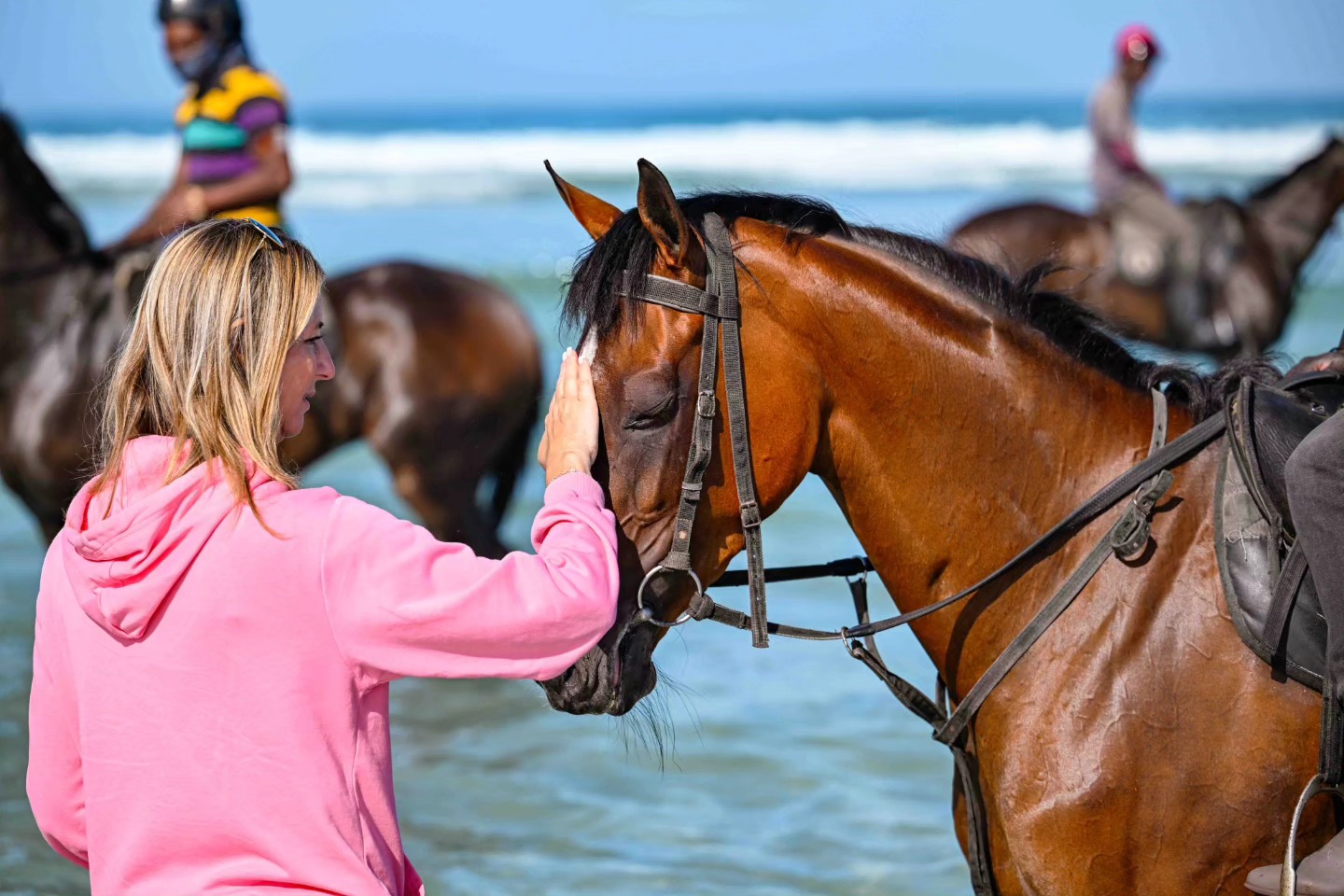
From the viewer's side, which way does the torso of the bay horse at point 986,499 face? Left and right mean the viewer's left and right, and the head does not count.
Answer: facing to the left of the viewer

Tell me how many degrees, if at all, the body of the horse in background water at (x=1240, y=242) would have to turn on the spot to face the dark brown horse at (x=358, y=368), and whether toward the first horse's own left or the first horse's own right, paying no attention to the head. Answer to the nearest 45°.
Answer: approximately 135° to the first horse's own right

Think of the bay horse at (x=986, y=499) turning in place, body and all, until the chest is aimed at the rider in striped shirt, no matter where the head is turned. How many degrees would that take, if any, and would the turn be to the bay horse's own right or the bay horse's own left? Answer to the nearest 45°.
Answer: approximately 45° to the bay horse's own right

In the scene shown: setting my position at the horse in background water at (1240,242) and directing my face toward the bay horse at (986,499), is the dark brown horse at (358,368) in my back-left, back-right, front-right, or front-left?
front-right

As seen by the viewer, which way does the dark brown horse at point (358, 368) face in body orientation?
to the viewer's left

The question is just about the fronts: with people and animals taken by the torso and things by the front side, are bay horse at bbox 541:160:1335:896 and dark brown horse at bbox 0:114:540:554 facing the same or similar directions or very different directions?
same or similar directions

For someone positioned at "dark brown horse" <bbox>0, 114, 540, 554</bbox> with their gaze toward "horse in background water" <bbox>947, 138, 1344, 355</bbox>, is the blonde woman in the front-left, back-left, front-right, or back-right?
back-right

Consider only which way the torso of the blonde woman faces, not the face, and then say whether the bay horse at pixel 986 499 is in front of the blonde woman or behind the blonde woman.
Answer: in front

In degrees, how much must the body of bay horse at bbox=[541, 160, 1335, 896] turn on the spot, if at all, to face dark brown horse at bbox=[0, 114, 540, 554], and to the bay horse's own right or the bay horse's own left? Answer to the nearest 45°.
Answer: approximately 45° to the bay horse's own right

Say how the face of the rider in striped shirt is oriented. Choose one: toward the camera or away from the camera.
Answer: toward the camera

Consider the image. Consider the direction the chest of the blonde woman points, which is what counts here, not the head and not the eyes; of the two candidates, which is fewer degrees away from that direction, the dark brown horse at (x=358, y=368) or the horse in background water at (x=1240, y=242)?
the horse in background water

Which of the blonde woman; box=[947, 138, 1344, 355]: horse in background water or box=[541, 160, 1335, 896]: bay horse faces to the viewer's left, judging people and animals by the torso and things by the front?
the bay horse

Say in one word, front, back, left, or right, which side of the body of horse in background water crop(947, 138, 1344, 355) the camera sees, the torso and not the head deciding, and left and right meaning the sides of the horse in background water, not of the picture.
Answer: right

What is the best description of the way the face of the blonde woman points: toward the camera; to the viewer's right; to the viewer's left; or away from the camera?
to the viewer's right

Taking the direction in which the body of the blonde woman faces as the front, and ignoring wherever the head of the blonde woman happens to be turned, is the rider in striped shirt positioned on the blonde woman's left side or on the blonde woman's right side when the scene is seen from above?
on the blonde woman's left side

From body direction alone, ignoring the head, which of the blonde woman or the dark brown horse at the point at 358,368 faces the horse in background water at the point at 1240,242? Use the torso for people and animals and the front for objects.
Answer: the blonde woman
